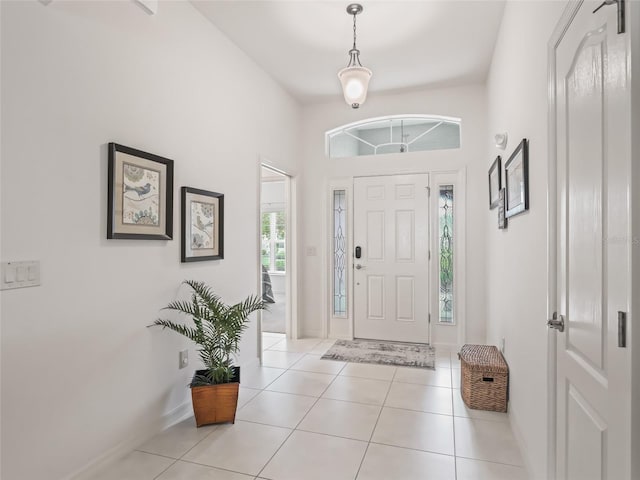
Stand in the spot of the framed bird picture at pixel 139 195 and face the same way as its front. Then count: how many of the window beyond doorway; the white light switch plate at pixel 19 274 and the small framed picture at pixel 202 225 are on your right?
1

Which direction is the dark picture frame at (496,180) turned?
to the viewer's left

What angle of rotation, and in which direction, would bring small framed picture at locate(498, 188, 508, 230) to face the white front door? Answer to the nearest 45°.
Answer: approximately 45° to its right

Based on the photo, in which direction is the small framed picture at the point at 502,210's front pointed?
to the viewer's left

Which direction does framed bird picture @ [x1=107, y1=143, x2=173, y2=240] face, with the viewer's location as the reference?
facing the viewer and to the right of the viewer

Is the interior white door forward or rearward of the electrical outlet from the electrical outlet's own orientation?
forward

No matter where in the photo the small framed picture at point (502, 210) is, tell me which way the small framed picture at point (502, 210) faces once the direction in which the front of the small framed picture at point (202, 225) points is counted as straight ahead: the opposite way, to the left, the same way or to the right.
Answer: the opposite way

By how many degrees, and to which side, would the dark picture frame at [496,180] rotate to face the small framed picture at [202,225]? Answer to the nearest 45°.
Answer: approximately 45° to its left

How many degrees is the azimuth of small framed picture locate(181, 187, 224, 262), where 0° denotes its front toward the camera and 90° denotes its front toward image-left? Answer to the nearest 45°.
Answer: approximately 315°

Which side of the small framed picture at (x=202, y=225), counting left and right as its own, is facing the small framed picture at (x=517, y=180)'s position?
front

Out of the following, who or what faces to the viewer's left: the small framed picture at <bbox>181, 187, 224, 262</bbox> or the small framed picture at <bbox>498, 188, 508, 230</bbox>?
the small framed picture at <bbox>498, 188, 508, 230</bbox>

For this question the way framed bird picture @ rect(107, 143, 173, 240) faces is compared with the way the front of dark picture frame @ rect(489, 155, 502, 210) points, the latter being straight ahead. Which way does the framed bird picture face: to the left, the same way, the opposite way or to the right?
the opposite way
